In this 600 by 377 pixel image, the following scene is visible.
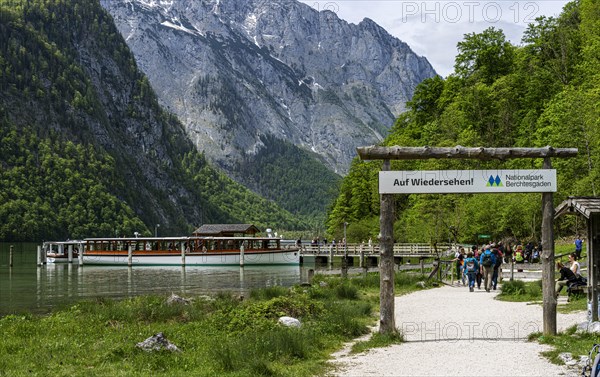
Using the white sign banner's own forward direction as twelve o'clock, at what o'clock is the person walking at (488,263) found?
The person walking is roughly at 6 o'clock from the white sign banner.

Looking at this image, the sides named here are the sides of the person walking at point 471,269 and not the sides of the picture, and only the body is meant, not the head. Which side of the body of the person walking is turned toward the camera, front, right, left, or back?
back

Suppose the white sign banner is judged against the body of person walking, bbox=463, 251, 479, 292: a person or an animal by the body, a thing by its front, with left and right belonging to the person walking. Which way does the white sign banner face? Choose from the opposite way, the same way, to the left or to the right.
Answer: the opposite way

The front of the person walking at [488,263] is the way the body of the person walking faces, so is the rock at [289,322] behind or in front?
behind

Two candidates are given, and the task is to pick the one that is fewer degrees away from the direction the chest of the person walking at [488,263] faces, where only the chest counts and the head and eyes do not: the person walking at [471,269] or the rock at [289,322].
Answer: the person walking

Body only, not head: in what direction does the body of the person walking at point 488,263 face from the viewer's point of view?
away from the camera

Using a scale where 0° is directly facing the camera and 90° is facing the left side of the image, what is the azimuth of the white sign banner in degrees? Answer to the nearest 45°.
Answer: approximately 0°

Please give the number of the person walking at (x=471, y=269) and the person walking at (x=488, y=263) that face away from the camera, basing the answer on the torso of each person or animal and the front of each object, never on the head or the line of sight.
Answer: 2

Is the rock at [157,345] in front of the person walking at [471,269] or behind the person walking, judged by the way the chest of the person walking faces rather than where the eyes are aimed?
behind

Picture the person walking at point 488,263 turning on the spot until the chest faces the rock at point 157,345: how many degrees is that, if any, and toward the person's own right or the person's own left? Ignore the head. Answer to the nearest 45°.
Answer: approximately 180°

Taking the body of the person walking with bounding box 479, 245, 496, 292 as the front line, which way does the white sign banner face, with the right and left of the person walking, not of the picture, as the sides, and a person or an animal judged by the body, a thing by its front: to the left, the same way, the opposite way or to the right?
the opposite way
